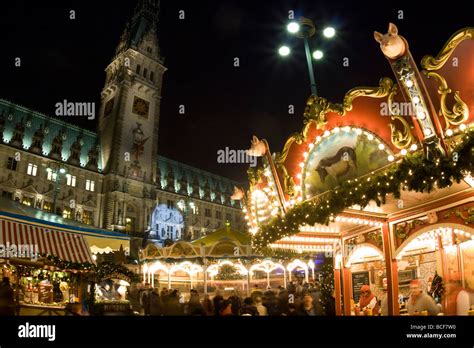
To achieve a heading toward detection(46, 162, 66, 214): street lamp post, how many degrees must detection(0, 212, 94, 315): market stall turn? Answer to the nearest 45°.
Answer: approximately 135° to its left

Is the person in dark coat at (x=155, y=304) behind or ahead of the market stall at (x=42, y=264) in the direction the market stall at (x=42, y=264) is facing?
ahead

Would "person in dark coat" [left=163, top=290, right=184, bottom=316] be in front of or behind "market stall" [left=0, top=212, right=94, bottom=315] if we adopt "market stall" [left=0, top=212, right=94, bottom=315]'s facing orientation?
in front

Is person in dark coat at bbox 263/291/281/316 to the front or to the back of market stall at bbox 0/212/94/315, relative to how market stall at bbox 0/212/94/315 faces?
to the front

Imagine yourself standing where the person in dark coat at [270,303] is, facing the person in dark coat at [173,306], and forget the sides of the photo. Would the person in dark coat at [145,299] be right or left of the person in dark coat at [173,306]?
right

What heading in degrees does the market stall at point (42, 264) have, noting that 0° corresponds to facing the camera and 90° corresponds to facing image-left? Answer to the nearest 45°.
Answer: approximately 315°

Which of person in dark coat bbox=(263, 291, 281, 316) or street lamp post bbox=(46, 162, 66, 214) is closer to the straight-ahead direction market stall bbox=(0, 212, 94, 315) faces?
the person in dark coat

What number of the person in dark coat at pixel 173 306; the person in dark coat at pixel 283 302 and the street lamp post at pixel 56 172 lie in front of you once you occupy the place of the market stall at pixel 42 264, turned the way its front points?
2

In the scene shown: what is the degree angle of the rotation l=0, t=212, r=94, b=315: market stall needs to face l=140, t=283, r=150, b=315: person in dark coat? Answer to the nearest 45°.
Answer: approximately 45° to its left

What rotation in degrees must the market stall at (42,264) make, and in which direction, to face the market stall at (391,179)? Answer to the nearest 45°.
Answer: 0° — it already faces it
